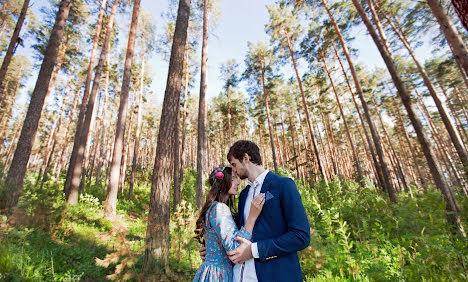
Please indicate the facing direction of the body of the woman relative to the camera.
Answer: to the viewer's right

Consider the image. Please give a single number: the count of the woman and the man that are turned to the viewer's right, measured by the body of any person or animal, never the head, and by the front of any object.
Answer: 1

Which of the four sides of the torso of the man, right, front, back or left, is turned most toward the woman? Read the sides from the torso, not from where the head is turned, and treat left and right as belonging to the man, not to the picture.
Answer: front

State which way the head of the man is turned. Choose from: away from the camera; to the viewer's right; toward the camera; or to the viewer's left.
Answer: to the viewer's left

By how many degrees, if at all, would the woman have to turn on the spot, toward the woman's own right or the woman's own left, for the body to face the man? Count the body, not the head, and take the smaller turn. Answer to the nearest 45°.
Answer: approximately 45° to the woman's own right

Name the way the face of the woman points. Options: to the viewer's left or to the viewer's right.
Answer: to the viewer's right

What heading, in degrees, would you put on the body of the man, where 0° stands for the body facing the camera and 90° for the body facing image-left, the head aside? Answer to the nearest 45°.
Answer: approximately 45°

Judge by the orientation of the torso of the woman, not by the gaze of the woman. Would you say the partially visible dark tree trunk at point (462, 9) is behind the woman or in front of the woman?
in front

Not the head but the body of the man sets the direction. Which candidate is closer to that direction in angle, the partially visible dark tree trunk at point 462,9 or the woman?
the woman
